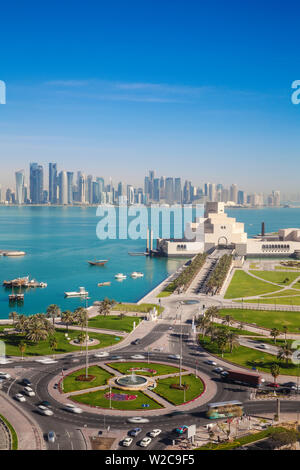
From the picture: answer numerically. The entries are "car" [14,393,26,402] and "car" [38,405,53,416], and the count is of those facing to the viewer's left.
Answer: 0

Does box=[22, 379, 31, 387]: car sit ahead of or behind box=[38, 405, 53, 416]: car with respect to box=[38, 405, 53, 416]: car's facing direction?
behind

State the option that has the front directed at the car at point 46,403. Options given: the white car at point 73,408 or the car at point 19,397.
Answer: the car at point 19,397

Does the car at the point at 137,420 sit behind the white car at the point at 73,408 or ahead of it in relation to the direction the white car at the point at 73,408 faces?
ahead

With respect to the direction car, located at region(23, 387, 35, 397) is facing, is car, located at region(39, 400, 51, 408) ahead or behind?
ahead

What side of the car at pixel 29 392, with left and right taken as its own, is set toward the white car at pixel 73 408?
front

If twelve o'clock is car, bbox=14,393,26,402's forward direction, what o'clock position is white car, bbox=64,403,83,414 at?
The white car is roughly at 12 o'clock from the car.

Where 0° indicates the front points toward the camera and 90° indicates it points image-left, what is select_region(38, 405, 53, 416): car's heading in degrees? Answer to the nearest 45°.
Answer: approximately 315°

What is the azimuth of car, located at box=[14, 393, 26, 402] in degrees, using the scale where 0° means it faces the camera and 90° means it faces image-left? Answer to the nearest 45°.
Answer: approximately 315°

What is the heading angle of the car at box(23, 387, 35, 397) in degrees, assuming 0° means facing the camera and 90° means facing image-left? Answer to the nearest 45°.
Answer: approximately 315°

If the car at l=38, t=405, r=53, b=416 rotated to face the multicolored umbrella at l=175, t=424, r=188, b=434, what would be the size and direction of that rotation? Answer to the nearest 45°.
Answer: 0° — it already faces it

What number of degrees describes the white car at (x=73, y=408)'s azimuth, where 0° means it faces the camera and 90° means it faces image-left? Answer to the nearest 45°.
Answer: approximately 315°
